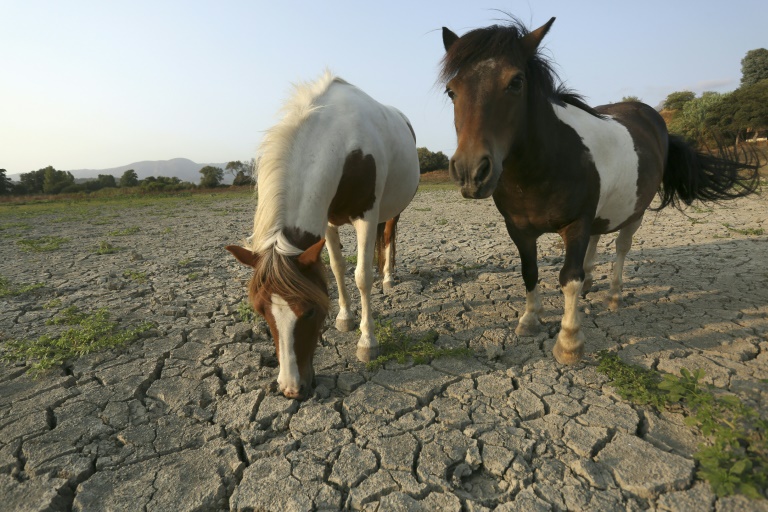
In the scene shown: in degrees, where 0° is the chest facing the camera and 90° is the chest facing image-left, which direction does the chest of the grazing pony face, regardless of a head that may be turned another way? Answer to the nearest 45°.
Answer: approximately 45°

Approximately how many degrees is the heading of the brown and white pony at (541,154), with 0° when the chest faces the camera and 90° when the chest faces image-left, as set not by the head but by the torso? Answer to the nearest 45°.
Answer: approximately 45°

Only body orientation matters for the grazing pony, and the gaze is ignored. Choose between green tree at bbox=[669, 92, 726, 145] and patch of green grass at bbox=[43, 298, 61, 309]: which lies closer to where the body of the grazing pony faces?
the patch of green grass

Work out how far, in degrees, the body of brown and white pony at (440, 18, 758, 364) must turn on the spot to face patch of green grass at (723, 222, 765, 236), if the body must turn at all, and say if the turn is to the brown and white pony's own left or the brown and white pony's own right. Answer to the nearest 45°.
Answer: approximately 180°

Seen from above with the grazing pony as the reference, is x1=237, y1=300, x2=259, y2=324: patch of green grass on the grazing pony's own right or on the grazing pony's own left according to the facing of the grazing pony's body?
on the grazing pony's own right

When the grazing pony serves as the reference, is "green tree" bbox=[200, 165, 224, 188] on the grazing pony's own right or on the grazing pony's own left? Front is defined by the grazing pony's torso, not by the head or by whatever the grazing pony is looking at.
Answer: on the grazing pony's own right

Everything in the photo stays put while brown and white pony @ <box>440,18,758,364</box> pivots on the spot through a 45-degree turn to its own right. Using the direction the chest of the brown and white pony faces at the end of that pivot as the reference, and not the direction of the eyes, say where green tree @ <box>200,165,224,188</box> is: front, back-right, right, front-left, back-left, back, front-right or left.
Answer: front-right

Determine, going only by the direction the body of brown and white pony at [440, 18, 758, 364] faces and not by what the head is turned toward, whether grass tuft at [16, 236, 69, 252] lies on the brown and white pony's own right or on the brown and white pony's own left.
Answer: on the brown and white pony's own right

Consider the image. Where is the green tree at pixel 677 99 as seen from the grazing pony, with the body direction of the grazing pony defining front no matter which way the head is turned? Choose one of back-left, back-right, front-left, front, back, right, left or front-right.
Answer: back

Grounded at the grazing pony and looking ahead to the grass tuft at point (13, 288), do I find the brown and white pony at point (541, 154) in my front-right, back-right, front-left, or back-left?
back-right

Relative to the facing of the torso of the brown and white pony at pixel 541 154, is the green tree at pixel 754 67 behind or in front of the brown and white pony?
behind

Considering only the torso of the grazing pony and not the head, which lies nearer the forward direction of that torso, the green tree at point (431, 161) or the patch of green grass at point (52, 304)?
the patch of green grass

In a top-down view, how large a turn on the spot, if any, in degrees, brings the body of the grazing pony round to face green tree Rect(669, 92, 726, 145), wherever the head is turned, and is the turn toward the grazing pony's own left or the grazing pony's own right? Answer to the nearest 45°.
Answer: approximately 180°
